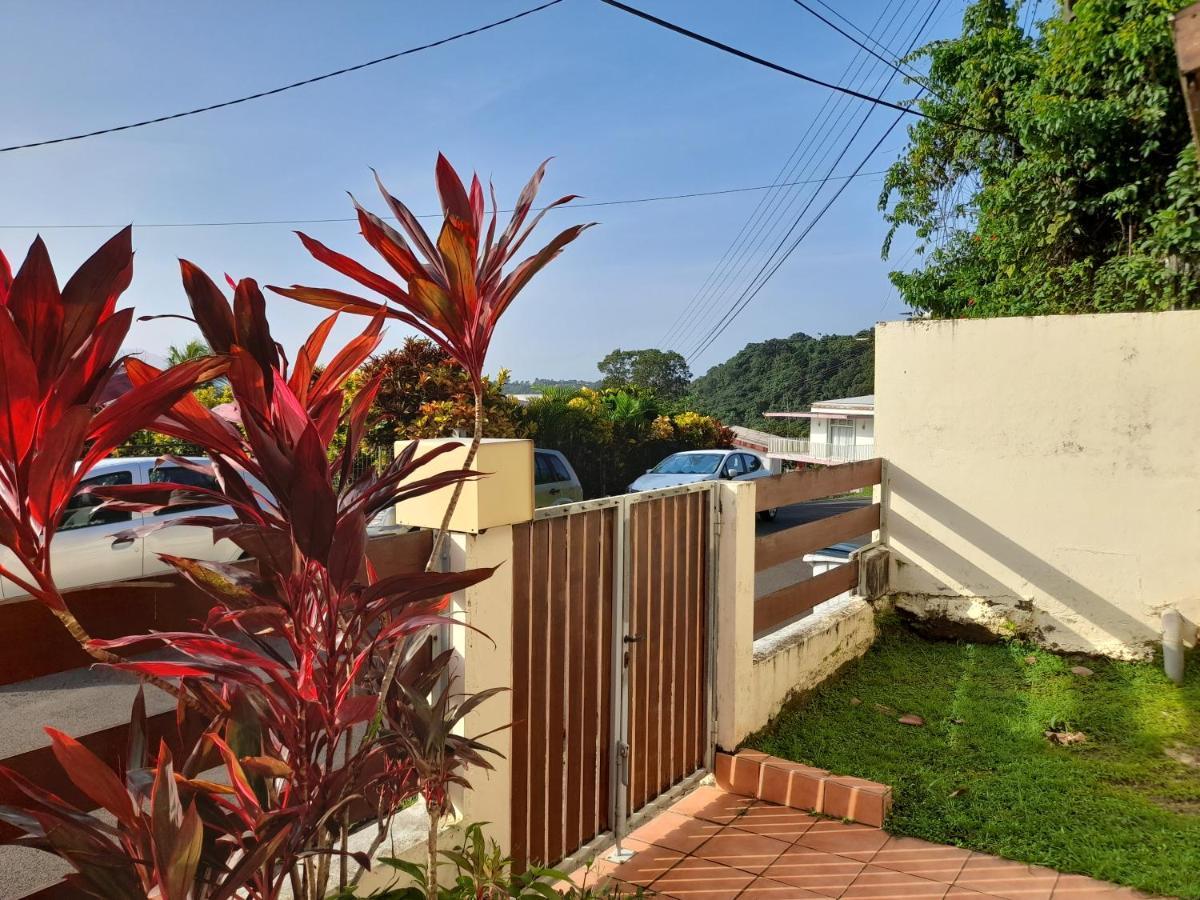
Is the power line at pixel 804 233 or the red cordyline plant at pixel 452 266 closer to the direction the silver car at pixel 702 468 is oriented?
the red cordyline plant

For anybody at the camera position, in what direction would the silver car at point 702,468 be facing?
facing the viewer and to the left of the viewer

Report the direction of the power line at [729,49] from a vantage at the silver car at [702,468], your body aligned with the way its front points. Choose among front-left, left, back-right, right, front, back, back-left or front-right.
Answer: front-left

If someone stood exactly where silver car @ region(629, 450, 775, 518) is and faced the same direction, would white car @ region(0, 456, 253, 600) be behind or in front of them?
in front

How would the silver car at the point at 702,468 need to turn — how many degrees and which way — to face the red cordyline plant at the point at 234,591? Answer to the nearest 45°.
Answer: approximately 45° to its left

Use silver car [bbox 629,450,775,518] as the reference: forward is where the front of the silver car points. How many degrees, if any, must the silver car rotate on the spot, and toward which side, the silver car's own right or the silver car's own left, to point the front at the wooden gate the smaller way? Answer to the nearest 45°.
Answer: approximately 45° to the silver car's own left

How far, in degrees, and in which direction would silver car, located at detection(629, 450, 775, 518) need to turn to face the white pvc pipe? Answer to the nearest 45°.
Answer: approximately 45° to its left

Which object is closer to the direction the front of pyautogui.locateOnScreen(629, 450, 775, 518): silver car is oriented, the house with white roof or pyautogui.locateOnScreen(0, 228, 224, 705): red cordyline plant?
the red cordyline plant
